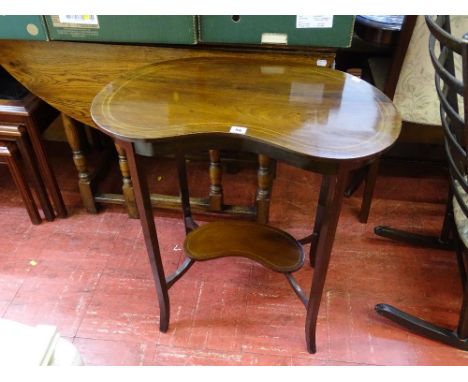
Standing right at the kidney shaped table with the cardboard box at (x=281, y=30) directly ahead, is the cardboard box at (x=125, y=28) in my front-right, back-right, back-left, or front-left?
front-left

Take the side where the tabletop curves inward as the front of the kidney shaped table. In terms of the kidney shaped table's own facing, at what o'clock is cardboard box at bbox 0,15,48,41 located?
The cardboard box is roughly at 4 o'clock from the kidney shaped table.

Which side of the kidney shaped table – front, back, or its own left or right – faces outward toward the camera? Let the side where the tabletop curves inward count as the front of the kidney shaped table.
front

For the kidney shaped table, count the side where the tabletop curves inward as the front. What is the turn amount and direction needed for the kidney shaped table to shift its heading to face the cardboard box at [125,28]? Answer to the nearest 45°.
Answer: approximately 135° to its right

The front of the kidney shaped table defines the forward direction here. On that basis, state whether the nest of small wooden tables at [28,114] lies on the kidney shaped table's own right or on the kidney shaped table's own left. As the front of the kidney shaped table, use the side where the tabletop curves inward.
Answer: on the kidney shaped table's own right
